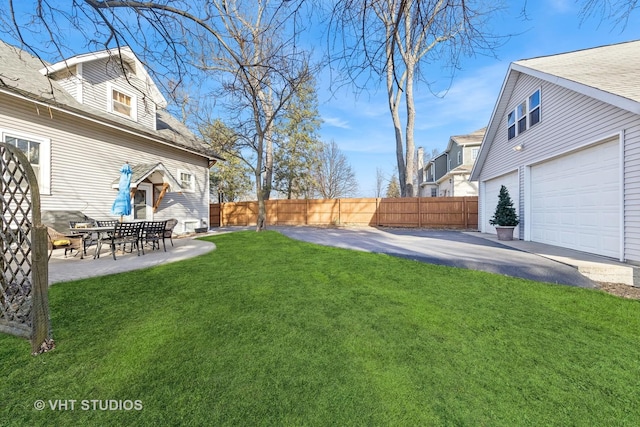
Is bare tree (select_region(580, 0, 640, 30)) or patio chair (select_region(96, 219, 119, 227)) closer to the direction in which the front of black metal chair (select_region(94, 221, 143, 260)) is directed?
the patio chair

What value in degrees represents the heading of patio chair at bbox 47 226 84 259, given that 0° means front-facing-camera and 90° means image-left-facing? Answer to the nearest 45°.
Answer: approximately 270°

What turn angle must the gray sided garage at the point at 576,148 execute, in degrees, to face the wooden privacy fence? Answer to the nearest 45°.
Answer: approximately 90° to its right

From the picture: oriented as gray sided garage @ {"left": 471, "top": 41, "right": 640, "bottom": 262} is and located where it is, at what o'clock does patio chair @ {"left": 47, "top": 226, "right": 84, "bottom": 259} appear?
The patio chair is roughly at 12 o'clock from the gray sided garage.

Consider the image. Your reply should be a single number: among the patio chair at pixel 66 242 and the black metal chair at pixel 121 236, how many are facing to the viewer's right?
1

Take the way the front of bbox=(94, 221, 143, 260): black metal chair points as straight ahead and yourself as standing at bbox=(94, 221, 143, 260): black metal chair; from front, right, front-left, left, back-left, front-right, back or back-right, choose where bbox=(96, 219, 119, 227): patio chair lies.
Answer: front-right

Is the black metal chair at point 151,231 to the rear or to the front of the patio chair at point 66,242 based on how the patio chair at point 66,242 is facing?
to the front

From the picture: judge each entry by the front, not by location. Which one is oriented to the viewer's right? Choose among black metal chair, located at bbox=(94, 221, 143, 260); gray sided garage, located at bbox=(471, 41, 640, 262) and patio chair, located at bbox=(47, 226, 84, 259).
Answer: the patio chair

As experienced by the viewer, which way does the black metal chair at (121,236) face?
facing away from the viewer and to the left of the viewer

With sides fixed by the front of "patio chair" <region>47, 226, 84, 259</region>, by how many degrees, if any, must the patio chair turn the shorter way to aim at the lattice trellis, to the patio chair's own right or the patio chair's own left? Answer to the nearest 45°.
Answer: approximately 90° to the patio chair's own right

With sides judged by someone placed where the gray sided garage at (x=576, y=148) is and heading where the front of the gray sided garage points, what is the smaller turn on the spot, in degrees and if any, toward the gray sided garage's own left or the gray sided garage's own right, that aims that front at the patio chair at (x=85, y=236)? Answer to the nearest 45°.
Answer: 0° — it already faces it
